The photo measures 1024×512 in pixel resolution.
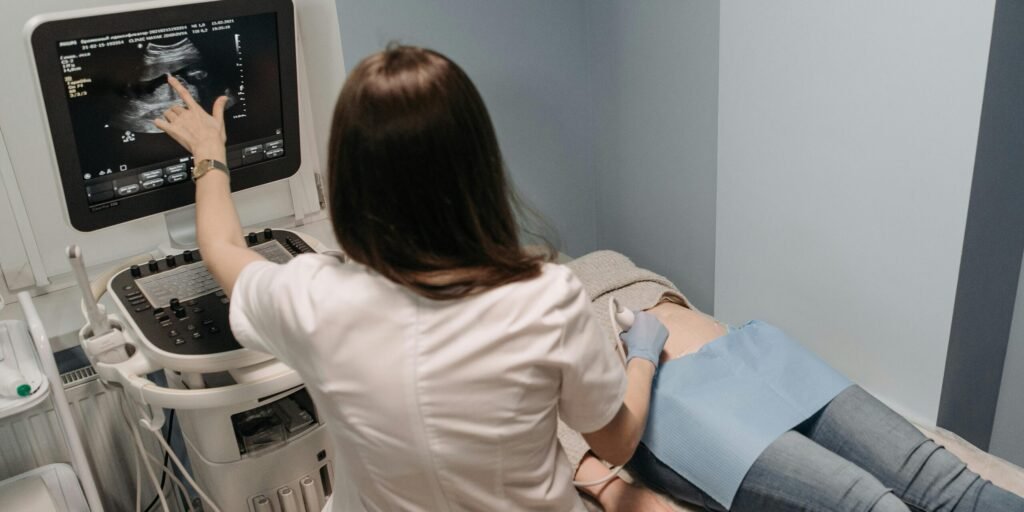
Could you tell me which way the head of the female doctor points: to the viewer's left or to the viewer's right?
to the viewer's left

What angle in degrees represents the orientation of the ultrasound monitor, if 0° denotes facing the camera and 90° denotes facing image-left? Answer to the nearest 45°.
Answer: approximately 315°

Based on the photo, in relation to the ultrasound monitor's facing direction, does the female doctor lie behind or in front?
in front

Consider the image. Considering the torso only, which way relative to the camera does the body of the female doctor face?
away from the camera

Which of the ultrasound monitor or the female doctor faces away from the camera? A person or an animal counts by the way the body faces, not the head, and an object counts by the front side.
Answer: the female doctor

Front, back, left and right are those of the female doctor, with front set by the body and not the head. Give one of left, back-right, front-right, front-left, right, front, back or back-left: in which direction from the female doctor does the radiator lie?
front-left

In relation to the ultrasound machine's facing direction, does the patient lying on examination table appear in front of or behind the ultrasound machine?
in front
